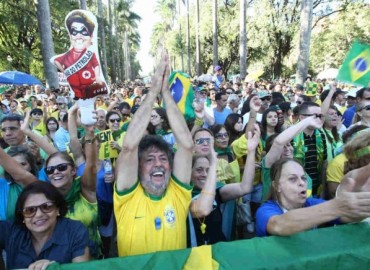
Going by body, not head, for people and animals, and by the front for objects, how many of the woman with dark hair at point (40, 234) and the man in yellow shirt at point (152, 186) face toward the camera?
2

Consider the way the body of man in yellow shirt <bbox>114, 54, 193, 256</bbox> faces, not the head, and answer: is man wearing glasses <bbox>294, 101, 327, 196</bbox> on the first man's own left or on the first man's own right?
on the first man's own left

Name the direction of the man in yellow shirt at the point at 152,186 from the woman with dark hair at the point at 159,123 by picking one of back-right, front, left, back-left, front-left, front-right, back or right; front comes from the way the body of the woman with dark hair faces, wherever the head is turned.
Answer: front-left

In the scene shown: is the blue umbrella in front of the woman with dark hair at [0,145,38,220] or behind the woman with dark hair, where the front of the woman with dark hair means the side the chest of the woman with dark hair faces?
behind

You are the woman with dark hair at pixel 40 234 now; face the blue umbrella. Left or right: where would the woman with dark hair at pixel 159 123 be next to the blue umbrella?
right

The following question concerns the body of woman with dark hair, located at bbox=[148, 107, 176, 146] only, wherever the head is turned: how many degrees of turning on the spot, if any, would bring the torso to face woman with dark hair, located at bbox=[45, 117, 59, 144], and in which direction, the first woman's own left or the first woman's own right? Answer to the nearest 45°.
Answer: approximately 90° to the first woman's own right

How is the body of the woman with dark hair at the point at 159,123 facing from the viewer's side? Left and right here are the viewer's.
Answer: facing the viewer and to the left of the viewer

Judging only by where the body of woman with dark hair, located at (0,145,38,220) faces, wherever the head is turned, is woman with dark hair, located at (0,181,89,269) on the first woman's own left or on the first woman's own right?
on the first woman's own left

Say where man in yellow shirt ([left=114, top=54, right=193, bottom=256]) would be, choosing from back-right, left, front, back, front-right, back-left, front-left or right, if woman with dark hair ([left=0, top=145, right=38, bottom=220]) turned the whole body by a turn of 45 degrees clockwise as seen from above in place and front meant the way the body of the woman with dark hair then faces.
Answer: back-left

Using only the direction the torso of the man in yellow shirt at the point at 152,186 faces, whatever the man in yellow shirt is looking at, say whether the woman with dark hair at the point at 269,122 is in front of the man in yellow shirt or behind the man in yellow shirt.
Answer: behind

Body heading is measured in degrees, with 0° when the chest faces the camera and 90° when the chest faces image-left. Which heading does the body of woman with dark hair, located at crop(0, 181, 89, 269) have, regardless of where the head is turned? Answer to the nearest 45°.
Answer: approximately 0°

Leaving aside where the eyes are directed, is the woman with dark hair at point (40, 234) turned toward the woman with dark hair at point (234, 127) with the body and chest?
no

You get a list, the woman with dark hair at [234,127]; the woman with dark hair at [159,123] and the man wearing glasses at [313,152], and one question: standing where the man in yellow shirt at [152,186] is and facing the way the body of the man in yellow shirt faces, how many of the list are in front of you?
0

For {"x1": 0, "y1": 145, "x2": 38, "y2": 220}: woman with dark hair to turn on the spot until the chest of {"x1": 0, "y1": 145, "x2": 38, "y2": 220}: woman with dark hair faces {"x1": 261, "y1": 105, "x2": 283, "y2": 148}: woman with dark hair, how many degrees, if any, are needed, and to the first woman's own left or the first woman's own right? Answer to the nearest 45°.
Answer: approximately 135° to the first woman's own left

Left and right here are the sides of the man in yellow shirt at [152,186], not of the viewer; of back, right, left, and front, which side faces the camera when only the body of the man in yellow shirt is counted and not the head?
front
